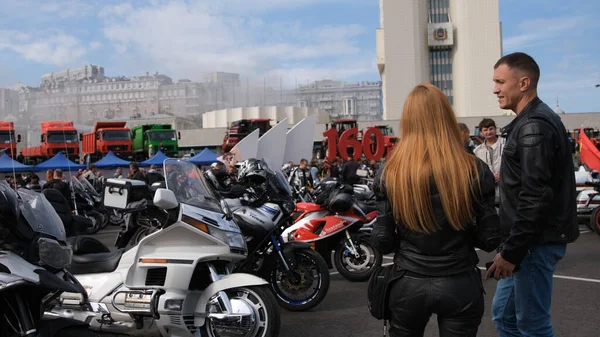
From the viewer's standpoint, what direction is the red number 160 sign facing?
toward the camera

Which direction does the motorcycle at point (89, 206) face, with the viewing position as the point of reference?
facing the viewer and to the right of the viewer

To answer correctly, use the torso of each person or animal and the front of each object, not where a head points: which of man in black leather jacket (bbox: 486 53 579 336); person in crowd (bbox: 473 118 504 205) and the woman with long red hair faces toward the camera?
the person in crowd

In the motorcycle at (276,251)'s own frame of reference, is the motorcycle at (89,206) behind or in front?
behind

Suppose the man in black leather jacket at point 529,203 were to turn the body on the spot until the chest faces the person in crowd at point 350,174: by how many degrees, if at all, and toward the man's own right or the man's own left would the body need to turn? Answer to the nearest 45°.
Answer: approximately 90° to the man's own right

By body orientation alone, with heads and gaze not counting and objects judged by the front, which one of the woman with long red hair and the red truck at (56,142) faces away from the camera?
the woman with long red hair

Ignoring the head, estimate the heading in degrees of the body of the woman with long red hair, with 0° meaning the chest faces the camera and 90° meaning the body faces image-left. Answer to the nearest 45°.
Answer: approximately 180°

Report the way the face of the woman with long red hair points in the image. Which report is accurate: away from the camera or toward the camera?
away from the camera

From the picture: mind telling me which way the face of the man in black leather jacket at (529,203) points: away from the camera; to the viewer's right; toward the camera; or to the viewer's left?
to the viewer's left

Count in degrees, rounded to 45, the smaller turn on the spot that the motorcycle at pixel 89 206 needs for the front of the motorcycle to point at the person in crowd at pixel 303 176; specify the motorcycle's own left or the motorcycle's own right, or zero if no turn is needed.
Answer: approximately 45° to the motorcycle's own left

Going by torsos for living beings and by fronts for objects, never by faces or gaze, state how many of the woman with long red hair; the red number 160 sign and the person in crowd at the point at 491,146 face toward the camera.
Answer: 2
